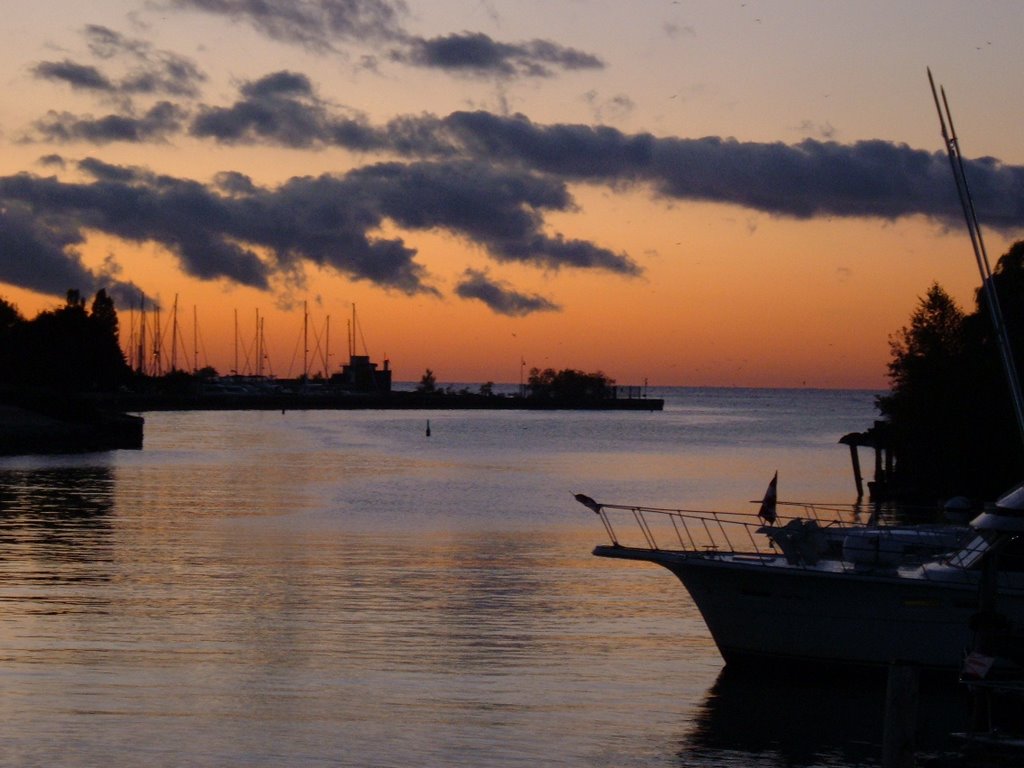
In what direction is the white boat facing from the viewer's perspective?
to the viewer's left

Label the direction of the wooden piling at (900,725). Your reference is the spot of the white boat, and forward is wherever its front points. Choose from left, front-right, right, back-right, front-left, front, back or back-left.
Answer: left
